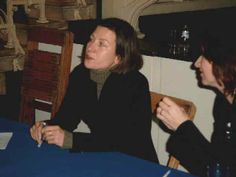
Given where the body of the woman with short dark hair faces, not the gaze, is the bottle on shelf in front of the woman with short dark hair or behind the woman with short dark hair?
behind

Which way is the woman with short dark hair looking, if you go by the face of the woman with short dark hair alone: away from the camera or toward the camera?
toward the camera

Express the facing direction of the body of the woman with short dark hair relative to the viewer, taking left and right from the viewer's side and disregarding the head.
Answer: facing the viewer and to the left of the viewer

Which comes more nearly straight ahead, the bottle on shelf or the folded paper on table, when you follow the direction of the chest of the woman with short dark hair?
the folded paper on table

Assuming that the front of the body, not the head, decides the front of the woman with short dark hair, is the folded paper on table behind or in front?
in front
